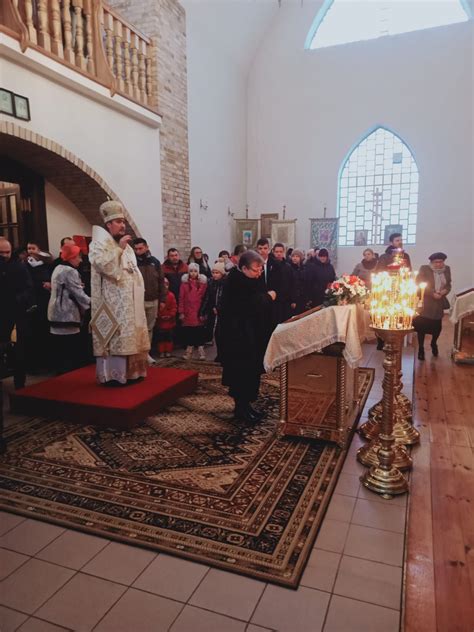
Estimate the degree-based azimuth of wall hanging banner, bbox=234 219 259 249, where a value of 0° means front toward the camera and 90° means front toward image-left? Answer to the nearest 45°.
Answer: approximately 0°

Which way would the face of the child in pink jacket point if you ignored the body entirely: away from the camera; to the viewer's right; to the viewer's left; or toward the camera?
toward the camera

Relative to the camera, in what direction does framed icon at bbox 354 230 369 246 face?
facing the viewer

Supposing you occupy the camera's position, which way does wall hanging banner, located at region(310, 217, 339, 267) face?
facing the viewer

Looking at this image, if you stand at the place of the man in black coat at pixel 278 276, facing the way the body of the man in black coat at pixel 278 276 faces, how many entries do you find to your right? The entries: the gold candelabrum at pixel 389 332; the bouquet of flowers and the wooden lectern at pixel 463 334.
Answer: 0

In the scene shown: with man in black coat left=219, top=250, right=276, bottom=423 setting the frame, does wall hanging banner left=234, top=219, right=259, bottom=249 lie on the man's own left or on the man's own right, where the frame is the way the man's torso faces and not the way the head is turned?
on the man's own left

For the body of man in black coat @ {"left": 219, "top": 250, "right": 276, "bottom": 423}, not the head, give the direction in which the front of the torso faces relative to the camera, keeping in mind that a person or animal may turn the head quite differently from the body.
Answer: to the viewer's right

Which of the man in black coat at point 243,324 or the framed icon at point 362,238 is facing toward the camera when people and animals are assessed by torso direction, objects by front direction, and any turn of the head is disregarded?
the framed icon

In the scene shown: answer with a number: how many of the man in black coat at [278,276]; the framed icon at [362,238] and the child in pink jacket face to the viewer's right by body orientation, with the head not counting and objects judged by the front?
0

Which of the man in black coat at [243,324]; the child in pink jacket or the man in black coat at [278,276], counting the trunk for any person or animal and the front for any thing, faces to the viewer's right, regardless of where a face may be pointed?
the man in black coat at [243,324]

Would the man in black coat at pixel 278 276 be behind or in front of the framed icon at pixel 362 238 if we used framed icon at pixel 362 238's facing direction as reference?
in front

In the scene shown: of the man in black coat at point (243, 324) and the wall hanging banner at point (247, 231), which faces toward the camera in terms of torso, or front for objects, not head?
the wall hanging banner

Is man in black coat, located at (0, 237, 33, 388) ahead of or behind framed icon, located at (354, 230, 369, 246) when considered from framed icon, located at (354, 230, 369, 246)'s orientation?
ahead

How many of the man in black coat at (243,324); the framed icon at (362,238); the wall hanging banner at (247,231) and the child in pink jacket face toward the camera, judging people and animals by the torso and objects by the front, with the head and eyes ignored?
3

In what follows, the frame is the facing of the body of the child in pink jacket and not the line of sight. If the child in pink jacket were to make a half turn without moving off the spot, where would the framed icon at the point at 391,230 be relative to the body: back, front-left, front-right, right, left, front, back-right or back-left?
front-right
